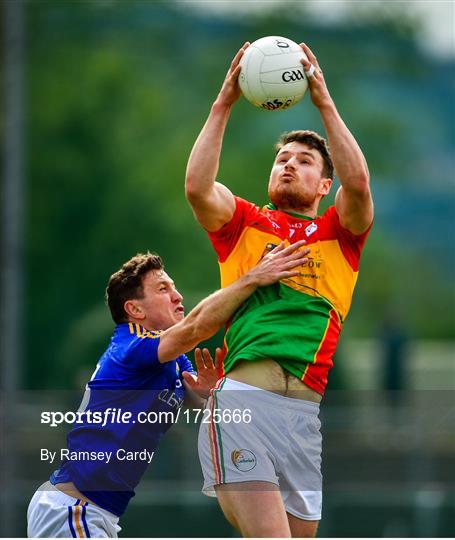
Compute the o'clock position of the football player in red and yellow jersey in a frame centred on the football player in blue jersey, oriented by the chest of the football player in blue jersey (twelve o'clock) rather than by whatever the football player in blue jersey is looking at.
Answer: The football player in red and yellow jersey is roughly at 1 o'clock from the football player in blue jersey.

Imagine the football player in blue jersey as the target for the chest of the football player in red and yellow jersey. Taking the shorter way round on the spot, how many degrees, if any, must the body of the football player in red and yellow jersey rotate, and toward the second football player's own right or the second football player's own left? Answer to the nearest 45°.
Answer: approximately 135° to the second football player's own right

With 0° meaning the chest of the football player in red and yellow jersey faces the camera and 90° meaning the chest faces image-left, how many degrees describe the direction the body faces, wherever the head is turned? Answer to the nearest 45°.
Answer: approximately 0°

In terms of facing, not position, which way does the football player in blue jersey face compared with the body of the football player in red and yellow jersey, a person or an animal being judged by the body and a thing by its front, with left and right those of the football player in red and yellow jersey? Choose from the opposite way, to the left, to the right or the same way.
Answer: to the left

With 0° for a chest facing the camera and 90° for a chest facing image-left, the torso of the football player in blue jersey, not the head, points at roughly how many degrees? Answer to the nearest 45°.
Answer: approximately 270°

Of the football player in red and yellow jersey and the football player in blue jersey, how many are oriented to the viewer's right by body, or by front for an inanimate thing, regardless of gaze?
1
